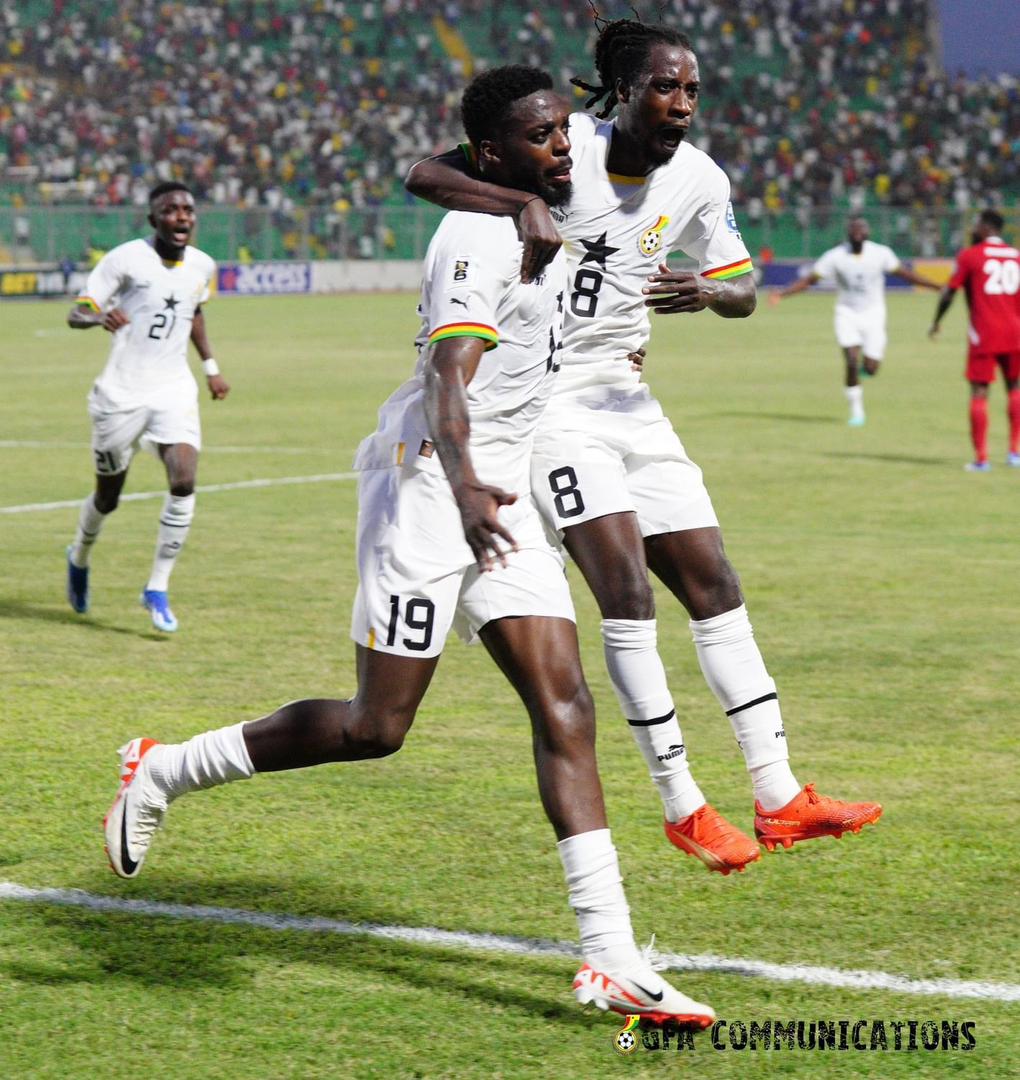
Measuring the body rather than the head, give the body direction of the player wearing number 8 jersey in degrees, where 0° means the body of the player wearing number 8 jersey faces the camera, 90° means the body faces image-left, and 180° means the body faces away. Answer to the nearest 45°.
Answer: approximately 315°

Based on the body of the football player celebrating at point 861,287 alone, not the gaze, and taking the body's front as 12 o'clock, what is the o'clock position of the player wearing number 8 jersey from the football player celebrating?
The player wearing number 8 jersey is roughly at 12 o'clock from the football player celebrating.

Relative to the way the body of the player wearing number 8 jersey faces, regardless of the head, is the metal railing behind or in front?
behind

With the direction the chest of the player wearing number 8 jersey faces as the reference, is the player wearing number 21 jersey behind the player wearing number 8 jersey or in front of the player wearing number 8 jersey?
behind

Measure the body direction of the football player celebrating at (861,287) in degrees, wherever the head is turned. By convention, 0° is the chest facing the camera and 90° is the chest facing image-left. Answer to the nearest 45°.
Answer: approximately 0°

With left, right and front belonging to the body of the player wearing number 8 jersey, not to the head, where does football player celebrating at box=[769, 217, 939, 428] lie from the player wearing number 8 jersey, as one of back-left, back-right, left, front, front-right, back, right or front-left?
back-left

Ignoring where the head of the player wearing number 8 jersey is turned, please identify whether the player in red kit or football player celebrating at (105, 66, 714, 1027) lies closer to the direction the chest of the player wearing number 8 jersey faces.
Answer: the football player celebrating
